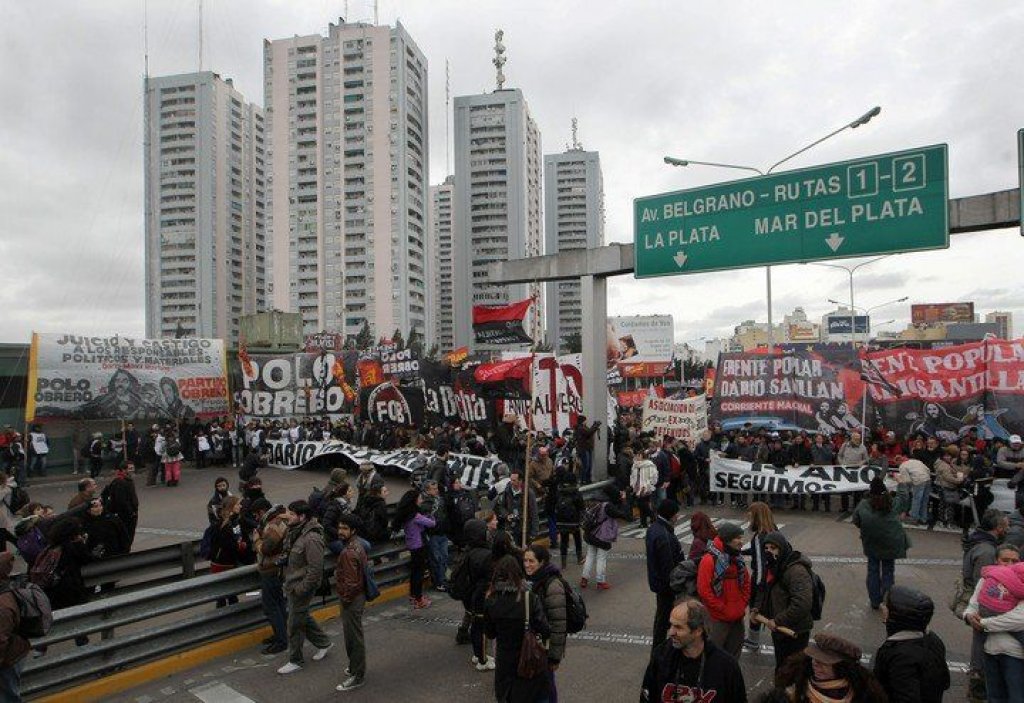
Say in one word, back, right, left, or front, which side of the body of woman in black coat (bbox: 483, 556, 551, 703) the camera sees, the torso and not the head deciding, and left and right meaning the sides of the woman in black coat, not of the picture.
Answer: back

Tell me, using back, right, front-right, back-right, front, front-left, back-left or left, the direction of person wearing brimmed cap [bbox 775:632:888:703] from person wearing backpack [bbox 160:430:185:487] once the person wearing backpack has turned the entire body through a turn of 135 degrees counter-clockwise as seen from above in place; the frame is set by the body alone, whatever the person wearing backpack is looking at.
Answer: front-left

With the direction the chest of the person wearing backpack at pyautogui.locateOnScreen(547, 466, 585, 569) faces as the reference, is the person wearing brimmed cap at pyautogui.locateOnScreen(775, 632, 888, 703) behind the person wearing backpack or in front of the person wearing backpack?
behind

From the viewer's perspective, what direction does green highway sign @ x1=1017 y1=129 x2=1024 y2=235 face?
toward the camera

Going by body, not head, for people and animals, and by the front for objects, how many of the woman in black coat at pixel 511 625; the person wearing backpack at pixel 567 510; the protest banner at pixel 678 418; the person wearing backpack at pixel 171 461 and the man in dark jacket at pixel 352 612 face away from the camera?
3

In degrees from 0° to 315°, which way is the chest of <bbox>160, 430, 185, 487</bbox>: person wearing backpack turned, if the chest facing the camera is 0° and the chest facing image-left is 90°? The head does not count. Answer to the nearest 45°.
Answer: approximately 180°

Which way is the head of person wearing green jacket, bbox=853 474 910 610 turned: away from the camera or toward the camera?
away from the camera

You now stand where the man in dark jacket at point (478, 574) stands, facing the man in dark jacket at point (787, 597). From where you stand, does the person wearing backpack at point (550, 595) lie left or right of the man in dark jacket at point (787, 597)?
right

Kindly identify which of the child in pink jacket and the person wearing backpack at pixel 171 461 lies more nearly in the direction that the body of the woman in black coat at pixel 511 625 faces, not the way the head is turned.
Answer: the person wearing backpack

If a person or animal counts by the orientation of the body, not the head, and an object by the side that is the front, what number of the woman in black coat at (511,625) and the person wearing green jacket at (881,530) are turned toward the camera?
0

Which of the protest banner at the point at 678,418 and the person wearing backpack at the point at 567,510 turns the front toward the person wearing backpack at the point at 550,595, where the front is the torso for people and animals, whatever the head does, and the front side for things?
the protest banner

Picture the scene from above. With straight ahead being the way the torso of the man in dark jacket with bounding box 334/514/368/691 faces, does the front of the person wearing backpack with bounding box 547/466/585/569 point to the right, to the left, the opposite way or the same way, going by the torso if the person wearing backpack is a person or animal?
to the right

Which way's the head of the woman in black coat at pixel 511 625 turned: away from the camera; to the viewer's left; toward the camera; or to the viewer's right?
away from the camera

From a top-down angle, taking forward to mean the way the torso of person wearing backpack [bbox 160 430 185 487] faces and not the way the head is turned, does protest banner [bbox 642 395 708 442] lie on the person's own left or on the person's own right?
on the person's own right

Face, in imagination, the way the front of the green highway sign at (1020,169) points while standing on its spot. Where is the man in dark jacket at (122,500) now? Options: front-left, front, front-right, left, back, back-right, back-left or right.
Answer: front-right

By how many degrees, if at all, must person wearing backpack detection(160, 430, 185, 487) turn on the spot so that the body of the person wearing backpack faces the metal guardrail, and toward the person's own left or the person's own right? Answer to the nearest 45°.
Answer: approximately 180°
